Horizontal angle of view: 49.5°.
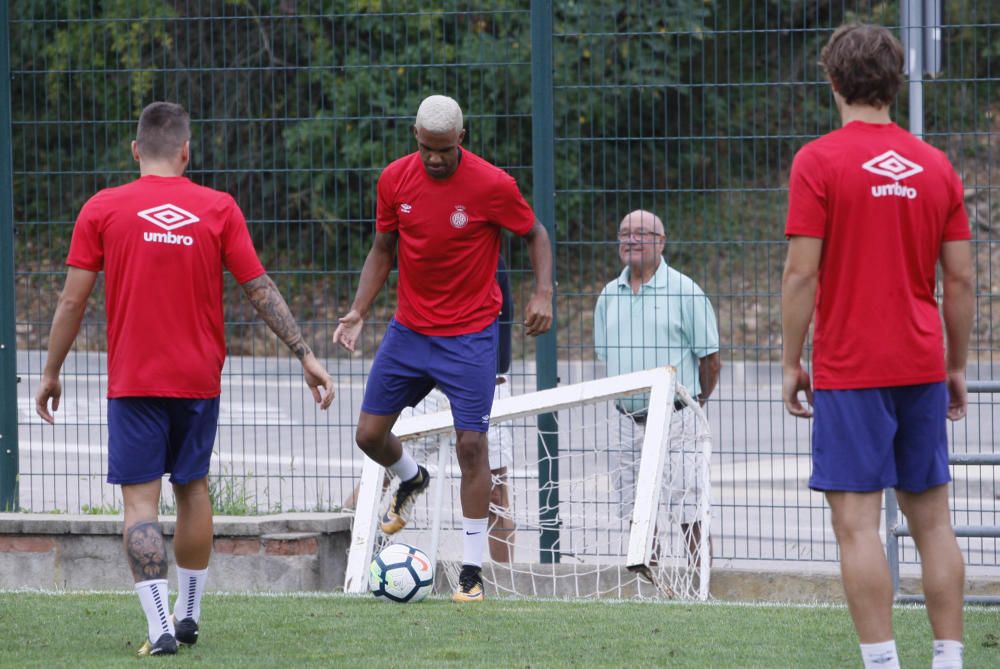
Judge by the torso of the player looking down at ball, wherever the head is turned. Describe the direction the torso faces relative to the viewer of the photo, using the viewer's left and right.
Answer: facing the viewer

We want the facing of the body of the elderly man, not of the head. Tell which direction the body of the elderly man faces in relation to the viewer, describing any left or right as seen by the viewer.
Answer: facing the viewer and to the left of the viewer

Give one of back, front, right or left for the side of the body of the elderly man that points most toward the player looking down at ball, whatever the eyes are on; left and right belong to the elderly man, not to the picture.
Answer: front

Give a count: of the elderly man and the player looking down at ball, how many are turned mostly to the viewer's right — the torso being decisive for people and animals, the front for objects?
0

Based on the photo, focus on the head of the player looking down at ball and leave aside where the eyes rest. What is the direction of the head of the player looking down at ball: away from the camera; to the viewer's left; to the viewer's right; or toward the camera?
toward the camera

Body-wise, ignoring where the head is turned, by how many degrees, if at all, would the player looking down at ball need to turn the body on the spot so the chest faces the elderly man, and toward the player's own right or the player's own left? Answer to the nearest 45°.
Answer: approximately 135° to the player's own left
